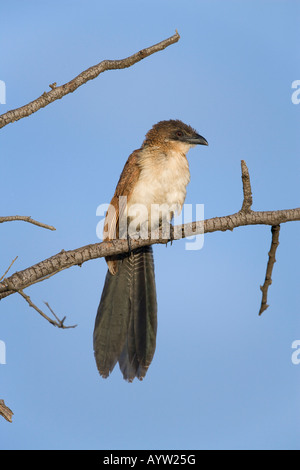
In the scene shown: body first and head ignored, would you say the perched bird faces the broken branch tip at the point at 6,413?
no

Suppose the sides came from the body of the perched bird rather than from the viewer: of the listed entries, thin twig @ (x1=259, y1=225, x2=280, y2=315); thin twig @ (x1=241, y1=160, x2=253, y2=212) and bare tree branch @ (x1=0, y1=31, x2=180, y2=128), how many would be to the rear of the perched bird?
1

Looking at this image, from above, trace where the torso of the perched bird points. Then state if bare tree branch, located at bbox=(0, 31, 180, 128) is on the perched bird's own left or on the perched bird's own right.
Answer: on the perched bird's own right

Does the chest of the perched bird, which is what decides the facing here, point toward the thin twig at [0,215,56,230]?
no

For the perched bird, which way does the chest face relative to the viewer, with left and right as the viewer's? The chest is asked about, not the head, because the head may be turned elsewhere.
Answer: facing the viewer and to the right of the viewer

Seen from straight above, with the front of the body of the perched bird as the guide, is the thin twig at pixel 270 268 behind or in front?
in front
